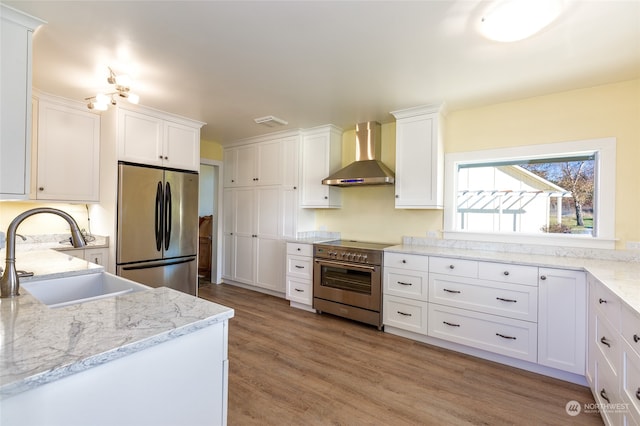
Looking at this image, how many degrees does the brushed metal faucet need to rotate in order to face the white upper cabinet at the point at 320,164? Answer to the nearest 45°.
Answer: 0° — it already faces it

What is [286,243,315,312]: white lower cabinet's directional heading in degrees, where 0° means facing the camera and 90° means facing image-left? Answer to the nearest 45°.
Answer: approximately 45°

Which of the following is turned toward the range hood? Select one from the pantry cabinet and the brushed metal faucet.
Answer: the brushed metal faucet

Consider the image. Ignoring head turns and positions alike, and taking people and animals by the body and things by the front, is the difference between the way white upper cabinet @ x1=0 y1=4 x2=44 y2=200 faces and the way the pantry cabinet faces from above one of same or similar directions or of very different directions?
very different directions

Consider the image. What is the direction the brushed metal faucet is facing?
to the viewer's right

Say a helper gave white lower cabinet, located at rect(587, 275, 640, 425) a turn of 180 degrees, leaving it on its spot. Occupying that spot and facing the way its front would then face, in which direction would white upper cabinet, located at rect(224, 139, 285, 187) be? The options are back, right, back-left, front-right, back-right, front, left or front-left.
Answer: back

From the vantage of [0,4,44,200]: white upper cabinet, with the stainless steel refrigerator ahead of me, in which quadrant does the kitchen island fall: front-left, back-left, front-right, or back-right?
back-right

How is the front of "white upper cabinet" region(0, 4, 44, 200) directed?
to the viewer's right

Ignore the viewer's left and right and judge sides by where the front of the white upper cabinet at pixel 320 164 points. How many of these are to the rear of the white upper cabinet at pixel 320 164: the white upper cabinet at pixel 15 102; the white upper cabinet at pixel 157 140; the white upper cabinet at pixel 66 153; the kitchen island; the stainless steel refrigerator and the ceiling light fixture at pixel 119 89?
0

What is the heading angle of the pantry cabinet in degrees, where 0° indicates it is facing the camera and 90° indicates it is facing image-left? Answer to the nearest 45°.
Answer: approximately 45°

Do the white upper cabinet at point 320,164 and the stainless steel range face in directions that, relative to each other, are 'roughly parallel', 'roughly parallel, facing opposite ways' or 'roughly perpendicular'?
roughly parallel

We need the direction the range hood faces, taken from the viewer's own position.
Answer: facing the viewer and to the left of the viewer

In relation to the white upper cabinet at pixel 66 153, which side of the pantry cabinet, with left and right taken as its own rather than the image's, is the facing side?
front

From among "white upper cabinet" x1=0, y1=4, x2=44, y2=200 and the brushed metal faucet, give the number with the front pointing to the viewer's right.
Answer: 2

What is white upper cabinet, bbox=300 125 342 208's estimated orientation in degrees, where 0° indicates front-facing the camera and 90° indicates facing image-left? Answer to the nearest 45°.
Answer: approximately 45°

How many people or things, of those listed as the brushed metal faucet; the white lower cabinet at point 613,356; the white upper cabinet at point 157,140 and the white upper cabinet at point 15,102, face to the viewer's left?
1

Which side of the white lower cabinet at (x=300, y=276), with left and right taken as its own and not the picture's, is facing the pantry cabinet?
right

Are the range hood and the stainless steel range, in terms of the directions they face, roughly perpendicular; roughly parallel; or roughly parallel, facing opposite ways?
roughly parallel
